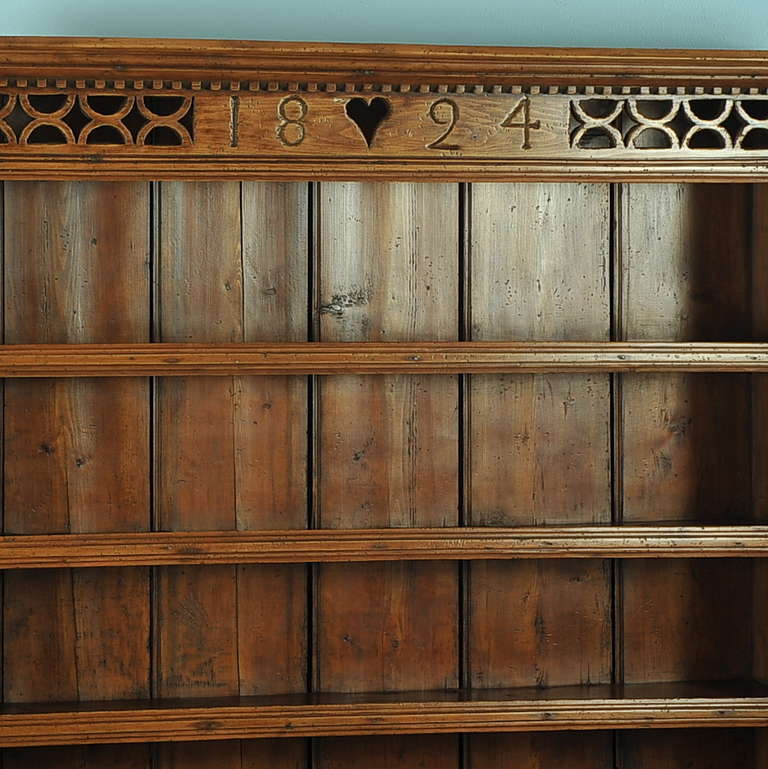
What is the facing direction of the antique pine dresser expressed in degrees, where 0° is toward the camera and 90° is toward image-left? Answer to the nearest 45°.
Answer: approximately 0°
